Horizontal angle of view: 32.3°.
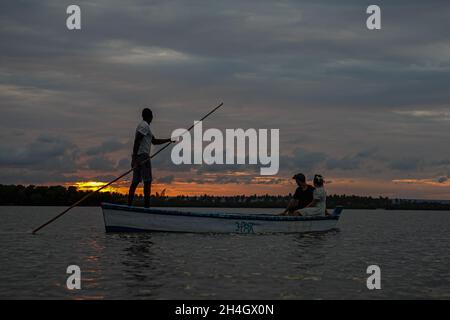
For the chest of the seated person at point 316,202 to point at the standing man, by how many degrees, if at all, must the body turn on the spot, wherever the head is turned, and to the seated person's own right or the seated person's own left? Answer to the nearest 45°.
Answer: approximately 45° to the seated person's own left

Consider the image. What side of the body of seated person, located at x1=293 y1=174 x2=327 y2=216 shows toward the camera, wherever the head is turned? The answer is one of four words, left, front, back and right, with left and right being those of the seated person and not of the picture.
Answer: left

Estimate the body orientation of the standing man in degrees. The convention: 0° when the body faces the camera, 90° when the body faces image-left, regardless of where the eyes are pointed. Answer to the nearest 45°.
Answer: approximately 270°

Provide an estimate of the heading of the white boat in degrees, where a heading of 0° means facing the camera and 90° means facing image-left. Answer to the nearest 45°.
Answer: approximately 270°

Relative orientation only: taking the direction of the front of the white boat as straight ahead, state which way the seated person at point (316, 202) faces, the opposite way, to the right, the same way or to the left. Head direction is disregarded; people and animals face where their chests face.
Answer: the opposite way

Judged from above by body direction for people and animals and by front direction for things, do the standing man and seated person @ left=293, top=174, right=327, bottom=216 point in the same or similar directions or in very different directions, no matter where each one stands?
very different directions

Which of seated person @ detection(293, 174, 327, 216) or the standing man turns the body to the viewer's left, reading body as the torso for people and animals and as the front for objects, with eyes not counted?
the seated person
